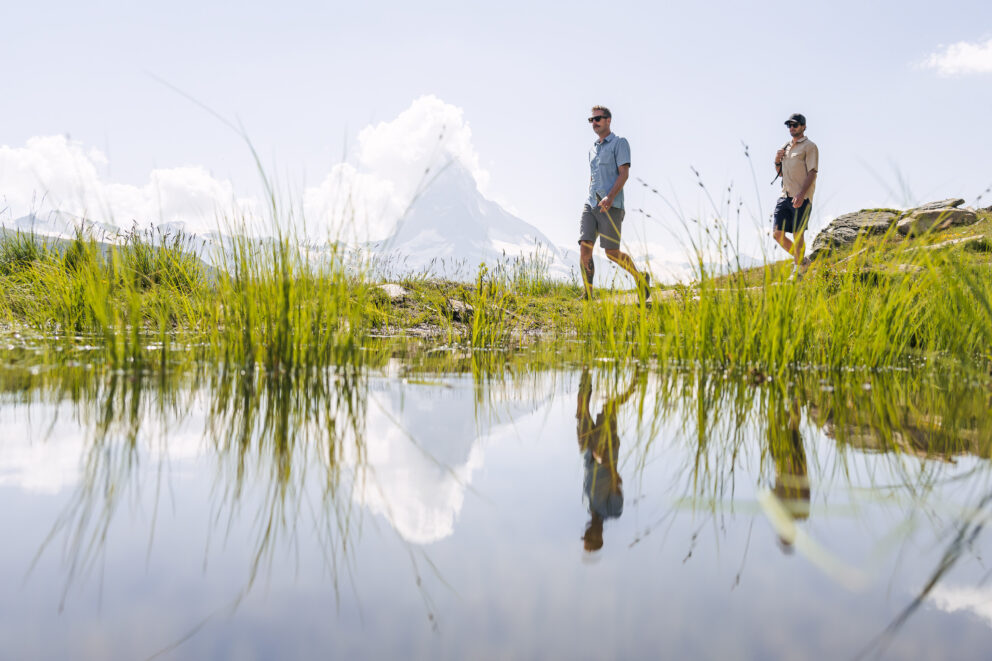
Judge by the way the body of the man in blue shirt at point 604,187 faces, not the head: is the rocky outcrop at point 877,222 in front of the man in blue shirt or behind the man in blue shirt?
behind

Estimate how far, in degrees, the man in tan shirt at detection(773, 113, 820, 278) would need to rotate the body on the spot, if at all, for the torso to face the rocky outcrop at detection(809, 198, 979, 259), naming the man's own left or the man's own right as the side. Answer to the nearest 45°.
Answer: approximately 135° to the man's own right

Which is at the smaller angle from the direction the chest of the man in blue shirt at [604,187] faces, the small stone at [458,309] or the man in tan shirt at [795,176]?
the small stone

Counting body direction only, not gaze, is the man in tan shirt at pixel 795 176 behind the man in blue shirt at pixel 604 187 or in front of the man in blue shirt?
behind

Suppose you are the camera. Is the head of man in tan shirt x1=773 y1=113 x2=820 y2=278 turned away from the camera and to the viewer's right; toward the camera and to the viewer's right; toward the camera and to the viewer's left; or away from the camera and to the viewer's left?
toward the camera and to the viewer's left

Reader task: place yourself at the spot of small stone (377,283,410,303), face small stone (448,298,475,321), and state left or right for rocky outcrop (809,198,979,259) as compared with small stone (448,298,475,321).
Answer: left

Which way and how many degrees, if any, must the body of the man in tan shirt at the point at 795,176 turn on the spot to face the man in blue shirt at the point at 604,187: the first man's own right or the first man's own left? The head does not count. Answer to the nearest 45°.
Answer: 0° — they already face them

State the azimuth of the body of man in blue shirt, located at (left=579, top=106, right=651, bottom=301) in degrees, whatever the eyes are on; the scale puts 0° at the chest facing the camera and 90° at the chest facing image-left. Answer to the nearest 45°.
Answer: approximately 45°

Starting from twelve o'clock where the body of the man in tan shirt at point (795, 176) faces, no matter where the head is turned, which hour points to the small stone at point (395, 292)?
The small stone is roughly at 1 o'clock from the man in tan shirt.

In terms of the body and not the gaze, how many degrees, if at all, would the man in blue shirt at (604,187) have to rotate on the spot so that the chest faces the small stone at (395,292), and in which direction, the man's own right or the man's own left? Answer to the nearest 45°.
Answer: approximately 45° to the man's own right

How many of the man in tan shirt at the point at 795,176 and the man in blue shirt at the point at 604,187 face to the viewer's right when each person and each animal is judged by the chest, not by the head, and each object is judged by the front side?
0

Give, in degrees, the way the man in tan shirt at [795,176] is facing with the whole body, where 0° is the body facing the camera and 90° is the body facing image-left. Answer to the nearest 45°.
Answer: approximately 45°
